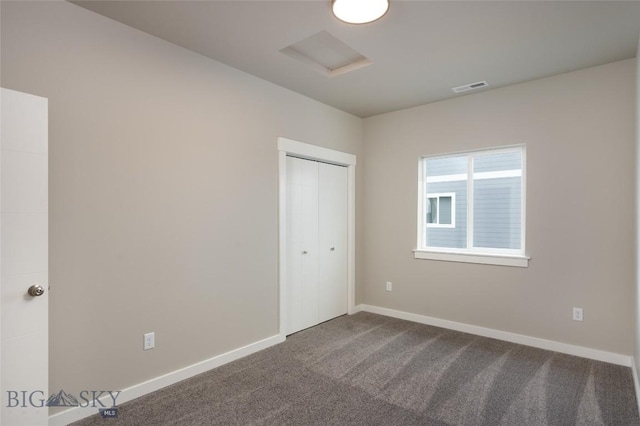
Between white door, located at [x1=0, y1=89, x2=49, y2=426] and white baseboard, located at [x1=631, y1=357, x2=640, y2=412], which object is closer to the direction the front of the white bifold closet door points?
the white baseboard

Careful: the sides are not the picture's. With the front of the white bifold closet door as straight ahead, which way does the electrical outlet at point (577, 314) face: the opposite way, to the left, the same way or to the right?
to the right

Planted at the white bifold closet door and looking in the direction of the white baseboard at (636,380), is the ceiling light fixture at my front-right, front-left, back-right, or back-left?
front-right

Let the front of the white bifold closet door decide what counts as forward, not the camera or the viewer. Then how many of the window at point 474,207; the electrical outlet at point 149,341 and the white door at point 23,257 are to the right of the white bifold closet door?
2

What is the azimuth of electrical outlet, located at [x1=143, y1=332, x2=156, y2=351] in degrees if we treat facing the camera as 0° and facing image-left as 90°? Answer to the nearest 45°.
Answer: approximately 315°

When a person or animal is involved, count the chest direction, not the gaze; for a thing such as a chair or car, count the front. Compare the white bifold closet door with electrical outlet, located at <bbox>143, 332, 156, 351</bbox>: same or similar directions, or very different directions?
same or similar directions

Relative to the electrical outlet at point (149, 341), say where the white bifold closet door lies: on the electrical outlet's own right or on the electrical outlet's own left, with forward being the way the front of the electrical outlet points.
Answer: on the electrical outlet's own left

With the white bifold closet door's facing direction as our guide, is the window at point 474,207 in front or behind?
in front

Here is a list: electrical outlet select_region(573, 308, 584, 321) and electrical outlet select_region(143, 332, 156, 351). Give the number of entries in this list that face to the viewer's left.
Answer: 0

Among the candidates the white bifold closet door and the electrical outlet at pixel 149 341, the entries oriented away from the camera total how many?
0

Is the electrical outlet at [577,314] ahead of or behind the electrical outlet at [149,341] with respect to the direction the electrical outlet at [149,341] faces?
ahead

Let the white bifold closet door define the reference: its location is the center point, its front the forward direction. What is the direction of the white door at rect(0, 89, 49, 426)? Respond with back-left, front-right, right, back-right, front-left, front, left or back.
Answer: right

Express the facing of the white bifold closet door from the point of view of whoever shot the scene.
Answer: facing the viewer and to the right of the viewer

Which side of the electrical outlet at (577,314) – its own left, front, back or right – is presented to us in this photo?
front

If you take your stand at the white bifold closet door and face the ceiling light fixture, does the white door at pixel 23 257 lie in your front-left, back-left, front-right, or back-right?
front-right

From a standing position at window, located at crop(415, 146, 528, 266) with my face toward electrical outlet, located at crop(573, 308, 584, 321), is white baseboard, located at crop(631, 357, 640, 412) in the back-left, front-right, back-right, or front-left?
front-right
